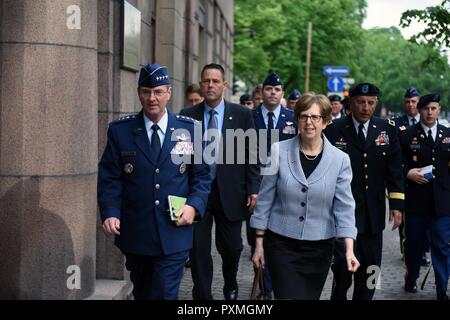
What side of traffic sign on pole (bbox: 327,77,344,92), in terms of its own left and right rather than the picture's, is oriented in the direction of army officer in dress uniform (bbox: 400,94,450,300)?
front

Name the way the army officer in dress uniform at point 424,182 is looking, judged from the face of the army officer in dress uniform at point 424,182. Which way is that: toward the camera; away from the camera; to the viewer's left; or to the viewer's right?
toward the camera

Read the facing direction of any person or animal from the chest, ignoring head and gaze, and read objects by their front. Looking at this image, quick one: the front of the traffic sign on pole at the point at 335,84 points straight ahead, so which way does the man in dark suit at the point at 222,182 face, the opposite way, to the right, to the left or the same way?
the same way

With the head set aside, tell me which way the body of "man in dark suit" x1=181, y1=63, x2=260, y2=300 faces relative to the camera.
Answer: toward the camera

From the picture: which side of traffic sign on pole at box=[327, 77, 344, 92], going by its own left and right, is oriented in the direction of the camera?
front

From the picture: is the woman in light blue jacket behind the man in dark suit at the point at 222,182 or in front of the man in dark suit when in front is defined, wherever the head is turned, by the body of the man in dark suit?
in front

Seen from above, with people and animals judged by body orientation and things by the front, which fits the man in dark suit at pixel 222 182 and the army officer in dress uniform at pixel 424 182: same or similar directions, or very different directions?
same or similar directions

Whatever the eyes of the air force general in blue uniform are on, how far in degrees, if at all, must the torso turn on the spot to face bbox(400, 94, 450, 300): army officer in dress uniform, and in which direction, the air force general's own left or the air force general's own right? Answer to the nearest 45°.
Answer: approximately 135° to the air force general's own left

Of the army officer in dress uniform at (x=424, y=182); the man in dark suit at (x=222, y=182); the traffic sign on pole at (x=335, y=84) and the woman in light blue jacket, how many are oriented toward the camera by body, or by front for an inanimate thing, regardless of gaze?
4

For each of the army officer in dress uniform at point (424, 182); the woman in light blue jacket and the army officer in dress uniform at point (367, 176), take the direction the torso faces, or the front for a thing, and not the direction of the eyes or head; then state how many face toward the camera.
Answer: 3

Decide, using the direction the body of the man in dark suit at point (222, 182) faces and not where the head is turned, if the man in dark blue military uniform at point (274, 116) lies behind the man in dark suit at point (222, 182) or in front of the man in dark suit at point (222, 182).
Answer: behind

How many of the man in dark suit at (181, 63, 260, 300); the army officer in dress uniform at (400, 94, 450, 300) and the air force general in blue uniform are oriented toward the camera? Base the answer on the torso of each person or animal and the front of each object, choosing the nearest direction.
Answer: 3

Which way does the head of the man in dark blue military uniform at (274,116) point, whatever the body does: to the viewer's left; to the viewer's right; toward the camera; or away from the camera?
toward the camera

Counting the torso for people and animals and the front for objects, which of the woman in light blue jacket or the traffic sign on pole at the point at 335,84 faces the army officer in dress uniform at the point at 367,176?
the traffic sign on pole

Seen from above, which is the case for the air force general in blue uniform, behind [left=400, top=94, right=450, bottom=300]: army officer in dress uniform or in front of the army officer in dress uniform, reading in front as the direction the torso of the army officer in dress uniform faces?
in front

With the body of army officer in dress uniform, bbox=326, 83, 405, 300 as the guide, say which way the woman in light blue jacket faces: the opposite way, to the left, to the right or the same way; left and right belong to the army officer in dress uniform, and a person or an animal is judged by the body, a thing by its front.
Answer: the same way

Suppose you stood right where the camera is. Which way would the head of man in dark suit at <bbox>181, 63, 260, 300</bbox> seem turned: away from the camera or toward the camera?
toward the camera

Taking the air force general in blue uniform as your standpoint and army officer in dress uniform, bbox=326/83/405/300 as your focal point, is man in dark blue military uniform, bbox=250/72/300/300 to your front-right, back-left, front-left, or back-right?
front-left

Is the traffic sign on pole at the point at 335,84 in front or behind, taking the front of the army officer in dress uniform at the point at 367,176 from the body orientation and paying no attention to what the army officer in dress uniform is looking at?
behind

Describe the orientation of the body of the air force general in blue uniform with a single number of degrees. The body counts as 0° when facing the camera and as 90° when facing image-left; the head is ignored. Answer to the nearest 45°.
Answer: approximately 0°
